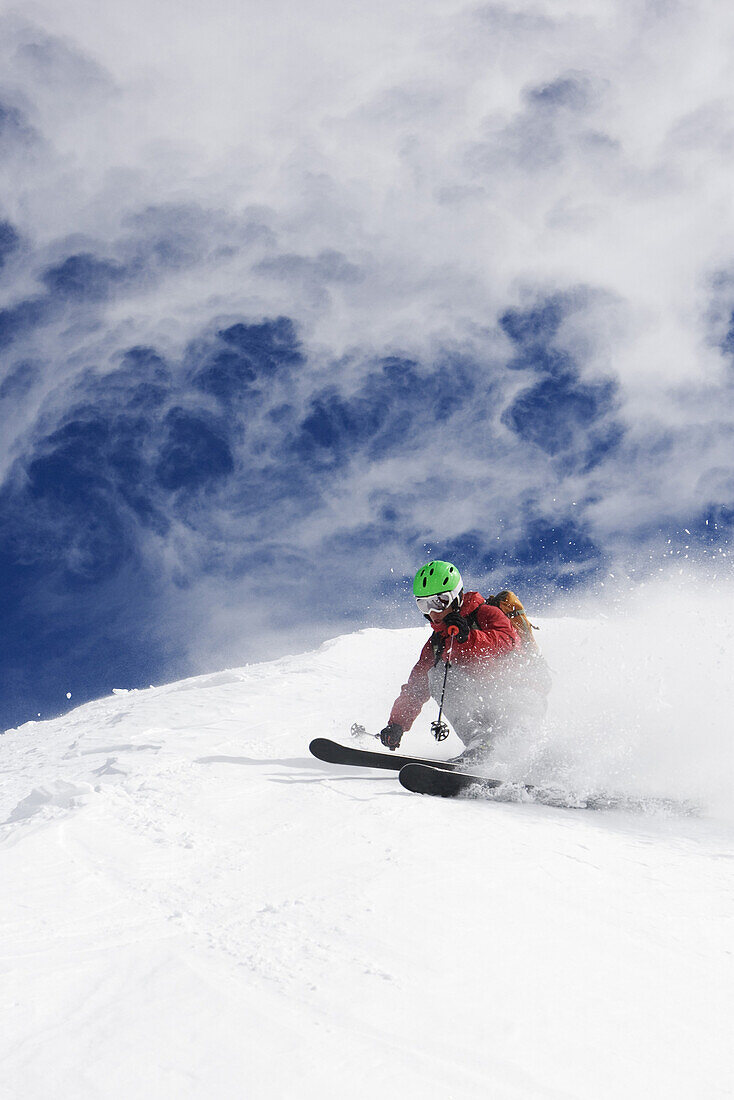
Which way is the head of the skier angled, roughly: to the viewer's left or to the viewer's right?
to the viewer's left

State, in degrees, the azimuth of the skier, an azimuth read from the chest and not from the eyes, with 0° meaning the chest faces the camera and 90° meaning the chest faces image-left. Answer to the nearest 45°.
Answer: approximately 45°

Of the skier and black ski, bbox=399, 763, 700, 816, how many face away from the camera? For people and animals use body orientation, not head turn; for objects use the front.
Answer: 0

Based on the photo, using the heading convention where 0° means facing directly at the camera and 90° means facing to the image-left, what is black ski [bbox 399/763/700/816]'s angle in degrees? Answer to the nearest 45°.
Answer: approximately 90°
